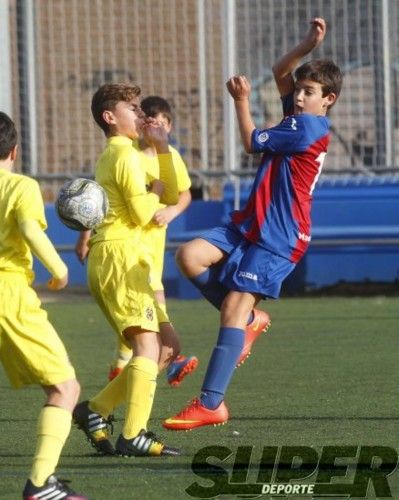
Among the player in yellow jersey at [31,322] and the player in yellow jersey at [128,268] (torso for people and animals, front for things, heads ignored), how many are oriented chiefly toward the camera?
0

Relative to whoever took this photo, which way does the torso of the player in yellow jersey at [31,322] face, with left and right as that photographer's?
facing away from the viewer and to the right of the viewer

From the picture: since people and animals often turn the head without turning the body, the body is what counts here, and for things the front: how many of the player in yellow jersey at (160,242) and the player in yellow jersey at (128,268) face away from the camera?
0

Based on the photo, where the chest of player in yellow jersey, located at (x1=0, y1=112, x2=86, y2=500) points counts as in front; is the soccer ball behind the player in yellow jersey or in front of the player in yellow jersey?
in front

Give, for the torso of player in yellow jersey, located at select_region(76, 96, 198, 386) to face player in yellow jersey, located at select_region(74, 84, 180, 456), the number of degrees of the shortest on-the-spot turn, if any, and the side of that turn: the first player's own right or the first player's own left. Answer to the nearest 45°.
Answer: approximately 45° to the first player's own right

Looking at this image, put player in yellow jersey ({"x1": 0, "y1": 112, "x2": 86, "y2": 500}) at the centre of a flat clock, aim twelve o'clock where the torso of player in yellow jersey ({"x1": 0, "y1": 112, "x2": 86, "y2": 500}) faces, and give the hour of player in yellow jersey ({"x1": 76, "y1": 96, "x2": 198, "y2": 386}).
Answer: player in yellow jersey ({"x1": 76, "y1": 96, "x2": 198, "y2": 386}) is roughly at 11 o'clock from player in yellow jersey ({"x1": 0, "y1": 112, "x2": 86, "y2": 500}).

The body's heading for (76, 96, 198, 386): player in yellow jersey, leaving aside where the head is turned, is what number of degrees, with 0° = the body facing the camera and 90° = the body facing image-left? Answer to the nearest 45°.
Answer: approximately 315°

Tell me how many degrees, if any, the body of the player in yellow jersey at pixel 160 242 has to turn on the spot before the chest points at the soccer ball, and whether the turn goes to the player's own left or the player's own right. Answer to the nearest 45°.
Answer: approximately 45° to the player's own right

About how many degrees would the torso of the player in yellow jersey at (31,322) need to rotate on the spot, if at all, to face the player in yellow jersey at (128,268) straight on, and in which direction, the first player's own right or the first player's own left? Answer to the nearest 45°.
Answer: approximately 45° to the first player's own left
